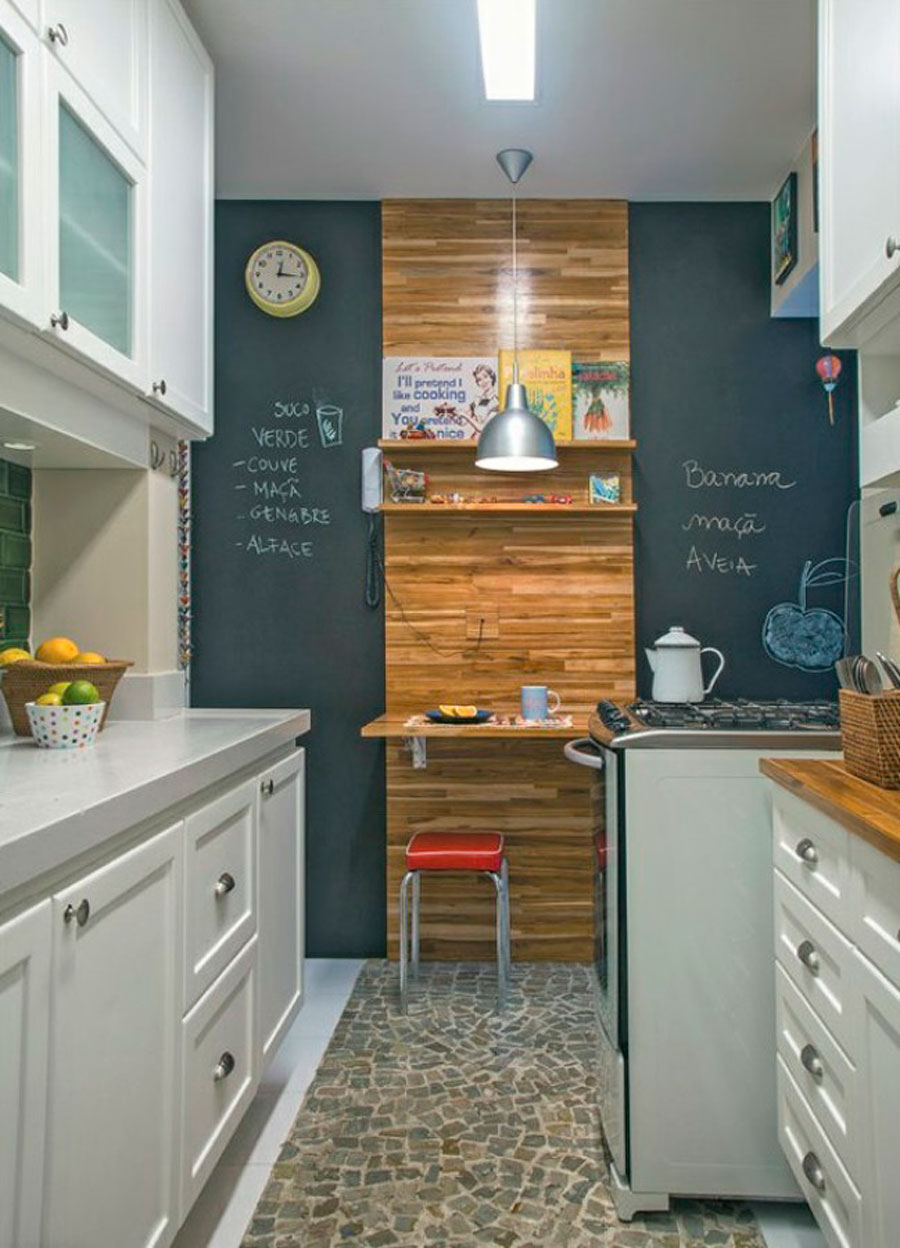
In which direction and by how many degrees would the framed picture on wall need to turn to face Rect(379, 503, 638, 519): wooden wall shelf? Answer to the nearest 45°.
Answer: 0° — it already faces it

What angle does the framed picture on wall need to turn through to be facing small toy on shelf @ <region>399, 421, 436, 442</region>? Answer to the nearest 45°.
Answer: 0° — it already faces it

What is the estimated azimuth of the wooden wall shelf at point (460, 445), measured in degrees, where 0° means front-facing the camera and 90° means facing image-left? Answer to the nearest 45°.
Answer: approximately 0°

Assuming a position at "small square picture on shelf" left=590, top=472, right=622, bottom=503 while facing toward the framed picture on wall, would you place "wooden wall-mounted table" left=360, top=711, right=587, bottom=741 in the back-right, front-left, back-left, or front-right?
back-right

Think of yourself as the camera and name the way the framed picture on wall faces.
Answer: facing to the left of the viewer

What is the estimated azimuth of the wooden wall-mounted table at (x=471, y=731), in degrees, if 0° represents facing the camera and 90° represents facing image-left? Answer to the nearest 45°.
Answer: approximately 0°

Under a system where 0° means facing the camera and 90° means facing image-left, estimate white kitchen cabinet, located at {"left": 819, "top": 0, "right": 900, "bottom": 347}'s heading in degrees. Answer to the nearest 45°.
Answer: approximately 90°

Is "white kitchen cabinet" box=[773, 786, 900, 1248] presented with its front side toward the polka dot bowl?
yes

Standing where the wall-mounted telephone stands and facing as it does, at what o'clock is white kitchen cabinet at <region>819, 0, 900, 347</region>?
The white kitchen cabinet is roughly at 11 o'clock from the wall-mounted telephone.

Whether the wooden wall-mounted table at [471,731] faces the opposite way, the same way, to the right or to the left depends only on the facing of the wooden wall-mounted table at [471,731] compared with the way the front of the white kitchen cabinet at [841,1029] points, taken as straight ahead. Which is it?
to the left

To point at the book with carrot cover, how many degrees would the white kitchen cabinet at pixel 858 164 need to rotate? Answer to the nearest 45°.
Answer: approximately 45° to its right

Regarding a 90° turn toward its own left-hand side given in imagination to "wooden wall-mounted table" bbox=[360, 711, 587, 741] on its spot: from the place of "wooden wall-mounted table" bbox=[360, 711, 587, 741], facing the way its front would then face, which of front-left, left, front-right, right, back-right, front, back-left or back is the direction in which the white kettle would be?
front

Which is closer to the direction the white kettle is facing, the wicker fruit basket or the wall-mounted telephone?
the wall-mounted telephone
